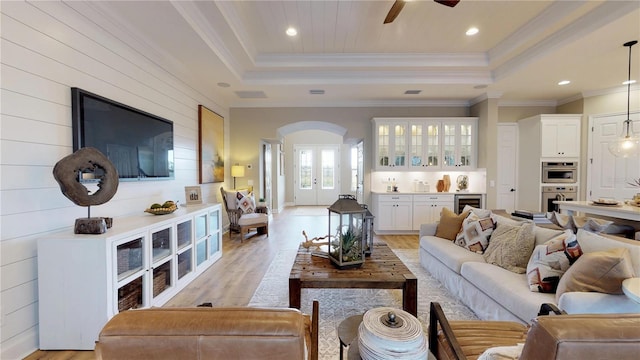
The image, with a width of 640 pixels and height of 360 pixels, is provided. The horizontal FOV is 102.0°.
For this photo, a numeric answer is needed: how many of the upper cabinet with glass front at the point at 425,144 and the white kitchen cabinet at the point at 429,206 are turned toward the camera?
2

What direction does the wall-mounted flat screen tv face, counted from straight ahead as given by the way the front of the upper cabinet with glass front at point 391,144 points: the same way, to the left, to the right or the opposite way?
to the left

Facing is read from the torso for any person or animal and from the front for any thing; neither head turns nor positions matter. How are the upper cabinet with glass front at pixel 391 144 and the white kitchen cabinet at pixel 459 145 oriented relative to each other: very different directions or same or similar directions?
same or similar directions

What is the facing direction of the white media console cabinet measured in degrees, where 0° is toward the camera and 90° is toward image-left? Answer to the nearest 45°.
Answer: approximately 315°

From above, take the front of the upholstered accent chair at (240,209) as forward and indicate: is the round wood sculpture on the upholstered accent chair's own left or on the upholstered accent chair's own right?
on the upholstered accent chair's own right

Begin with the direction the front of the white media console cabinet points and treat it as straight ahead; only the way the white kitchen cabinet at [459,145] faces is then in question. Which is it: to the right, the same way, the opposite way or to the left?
to the right

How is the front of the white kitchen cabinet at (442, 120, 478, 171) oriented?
toward the camera

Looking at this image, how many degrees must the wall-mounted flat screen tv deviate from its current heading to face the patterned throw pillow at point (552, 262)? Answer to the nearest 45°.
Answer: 0° — it already faces it

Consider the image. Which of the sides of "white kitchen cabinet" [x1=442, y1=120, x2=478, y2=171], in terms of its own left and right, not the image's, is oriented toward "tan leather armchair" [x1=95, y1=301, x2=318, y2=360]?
front

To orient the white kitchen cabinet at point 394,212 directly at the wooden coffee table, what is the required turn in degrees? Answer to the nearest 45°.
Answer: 0° — it already faces it

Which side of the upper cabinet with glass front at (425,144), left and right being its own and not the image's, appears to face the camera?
front

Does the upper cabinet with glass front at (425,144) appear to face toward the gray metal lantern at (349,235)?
yes

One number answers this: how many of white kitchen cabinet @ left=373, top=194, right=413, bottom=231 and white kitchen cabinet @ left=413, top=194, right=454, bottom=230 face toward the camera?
2

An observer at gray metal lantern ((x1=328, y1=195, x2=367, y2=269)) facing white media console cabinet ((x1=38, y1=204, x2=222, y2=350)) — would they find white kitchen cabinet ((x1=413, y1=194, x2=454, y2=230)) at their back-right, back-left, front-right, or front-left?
back-right

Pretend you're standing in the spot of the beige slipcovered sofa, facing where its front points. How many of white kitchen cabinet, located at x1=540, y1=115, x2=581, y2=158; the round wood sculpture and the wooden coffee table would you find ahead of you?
2

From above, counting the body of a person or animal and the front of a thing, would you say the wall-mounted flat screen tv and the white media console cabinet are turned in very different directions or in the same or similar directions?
same or similar directions

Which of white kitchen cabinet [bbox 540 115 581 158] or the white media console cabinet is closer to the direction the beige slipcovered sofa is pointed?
the white media console cabinet

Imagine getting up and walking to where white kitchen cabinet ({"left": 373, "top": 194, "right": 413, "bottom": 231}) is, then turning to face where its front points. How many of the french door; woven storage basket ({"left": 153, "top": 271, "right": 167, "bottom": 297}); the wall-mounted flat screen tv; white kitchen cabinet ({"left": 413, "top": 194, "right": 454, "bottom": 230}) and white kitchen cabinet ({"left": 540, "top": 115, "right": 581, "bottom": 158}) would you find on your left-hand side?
2

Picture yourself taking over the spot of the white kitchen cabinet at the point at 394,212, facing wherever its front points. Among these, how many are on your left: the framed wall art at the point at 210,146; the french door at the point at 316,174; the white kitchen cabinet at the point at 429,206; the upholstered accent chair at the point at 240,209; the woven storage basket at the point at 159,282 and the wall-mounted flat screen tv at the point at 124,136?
1

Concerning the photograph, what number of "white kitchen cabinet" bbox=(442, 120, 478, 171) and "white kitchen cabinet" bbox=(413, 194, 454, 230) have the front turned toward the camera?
2

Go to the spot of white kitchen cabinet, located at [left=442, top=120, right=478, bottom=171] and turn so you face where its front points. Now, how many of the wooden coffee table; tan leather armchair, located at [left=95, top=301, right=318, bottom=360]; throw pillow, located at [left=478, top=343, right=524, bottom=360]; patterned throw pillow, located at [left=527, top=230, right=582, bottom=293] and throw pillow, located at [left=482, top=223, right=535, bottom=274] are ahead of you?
5
